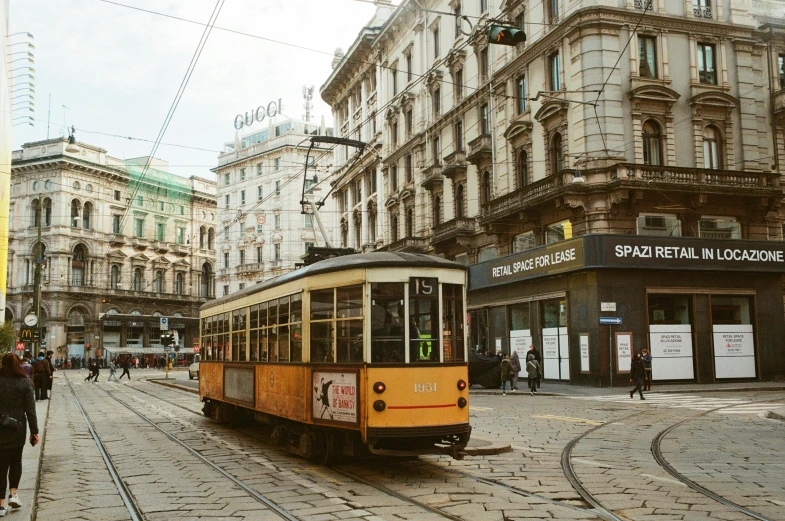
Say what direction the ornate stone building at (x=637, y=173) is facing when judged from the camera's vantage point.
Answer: facing the viewer and to the left of the viewer

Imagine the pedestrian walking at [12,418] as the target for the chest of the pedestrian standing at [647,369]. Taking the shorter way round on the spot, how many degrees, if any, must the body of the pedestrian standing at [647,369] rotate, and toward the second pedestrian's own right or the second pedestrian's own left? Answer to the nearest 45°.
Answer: approximately 90° to the second pedestrian's own left

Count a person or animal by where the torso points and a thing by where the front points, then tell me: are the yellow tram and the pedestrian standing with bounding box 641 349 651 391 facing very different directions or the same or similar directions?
same or similar directions

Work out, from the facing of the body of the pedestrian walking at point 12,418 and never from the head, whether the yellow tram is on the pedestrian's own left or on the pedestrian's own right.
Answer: on the pedestrian's own right

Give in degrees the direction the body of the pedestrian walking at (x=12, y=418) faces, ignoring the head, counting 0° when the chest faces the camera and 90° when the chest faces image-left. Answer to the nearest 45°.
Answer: approximately 180°

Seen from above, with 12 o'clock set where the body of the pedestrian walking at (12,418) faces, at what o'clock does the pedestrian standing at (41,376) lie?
the pedestrian standing at (41,376) is roughly at 12 o'clock from the pedestrian walking at (12,418).

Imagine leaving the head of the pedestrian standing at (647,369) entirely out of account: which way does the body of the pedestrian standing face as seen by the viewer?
to the viewer's left

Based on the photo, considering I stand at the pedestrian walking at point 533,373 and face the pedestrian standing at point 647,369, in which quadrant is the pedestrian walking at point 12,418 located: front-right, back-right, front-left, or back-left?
back-right

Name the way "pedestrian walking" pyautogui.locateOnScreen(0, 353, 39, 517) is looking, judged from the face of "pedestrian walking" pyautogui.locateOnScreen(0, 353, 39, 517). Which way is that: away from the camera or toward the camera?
away from the camera
